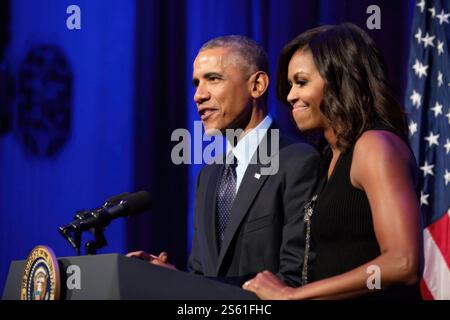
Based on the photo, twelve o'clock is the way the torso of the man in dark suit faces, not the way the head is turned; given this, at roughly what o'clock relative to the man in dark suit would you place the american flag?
The american flag is roughly at 6 o'clock from the man in dark suit.

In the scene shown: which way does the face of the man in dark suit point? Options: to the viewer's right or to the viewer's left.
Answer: to the viewer's left

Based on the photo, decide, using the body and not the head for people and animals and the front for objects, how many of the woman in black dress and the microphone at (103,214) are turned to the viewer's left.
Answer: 1

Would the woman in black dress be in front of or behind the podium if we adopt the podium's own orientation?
behind

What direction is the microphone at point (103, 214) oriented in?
to the viewer's right

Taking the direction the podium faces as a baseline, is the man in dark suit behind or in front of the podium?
behind

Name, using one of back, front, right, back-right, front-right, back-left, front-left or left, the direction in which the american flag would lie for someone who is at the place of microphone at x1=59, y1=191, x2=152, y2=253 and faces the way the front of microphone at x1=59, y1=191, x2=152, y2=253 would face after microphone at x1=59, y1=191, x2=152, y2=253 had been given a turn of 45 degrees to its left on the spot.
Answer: front

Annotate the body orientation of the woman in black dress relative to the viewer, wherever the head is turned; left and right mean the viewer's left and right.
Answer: facing to the left of the viewer

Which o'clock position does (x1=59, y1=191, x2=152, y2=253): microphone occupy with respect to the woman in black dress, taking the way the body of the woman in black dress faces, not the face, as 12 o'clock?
The microphone is roughly at 12 o'clock from the woman in black dress.

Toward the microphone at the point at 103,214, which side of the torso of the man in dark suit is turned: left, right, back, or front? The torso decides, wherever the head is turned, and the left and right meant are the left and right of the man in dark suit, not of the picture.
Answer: front
